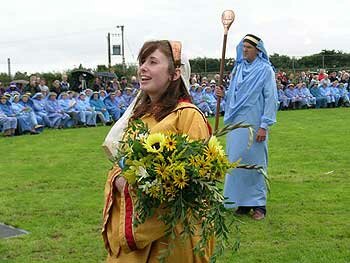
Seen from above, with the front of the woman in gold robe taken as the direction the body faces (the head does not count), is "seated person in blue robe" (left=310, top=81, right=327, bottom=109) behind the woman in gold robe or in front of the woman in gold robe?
behind

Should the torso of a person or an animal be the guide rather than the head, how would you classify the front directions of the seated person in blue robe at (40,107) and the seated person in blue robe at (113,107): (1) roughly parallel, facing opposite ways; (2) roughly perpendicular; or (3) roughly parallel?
roughly parallel

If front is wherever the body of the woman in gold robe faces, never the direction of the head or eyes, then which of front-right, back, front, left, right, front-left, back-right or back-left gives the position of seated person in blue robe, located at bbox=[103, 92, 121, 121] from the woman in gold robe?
back-right

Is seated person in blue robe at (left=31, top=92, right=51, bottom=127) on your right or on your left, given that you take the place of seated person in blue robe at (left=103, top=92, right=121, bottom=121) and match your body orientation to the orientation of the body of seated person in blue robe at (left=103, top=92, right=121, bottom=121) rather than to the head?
on your right

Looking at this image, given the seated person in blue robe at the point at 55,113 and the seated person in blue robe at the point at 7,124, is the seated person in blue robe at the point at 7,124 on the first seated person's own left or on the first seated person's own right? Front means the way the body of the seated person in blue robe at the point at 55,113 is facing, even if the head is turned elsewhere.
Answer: on the first seated person's own right

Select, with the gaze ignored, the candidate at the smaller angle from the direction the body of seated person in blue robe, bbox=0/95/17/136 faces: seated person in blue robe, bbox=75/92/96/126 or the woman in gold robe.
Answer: the woman in gold robe

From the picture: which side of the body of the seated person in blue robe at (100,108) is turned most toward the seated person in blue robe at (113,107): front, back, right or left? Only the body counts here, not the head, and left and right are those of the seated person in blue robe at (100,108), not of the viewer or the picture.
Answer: left

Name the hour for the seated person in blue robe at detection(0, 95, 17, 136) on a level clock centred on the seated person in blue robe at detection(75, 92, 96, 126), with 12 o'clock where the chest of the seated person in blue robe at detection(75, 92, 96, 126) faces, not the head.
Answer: the seated person in blue robe at detection(0, 95, 17, 136) is roughly at 3 o'clock from the seated person in blue robe at detection(75, 92, 96, 126).

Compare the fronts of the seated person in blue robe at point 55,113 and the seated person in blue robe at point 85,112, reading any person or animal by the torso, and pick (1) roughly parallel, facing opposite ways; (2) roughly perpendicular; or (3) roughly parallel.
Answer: roughly parallel

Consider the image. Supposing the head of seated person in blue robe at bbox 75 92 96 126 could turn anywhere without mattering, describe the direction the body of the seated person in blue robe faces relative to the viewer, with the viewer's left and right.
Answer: facing the viewer and to the right of the viewer

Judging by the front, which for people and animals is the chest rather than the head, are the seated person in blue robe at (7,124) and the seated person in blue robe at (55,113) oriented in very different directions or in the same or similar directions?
same or similar directions

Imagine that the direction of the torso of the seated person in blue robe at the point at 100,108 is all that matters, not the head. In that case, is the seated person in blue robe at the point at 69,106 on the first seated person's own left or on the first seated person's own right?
on the first seated person's own right

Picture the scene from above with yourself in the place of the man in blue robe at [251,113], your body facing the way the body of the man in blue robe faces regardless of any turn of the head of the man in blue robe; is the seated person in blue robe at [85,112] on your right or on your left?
on your right

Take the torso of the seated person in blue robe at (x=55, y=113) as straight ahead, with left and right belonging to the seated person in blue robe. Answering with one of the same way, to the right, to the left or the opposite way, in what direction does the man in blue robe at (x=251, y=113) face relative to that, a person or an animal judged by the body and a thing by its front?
to the right

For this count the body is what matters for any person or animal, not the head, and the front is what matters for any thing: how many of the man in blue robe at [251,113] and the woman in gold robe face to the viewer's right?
0

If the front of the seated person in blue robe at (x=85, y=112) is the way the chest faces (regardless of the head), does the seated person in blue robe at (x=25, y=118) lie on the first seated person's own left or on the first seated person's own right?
on the first seated person's own right

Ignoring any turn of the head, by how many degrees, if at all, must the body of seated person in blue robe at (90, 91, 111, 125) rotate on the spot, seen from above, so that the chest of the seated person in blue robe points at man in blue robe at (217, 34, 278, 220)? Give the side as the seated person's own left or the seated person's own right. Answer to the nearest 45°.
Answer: approximately 45° to the seated person's own right

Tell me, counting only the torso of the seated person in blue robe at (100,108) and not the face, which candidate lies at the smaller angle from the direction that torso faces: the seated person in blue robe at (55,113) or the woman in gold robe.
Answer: the woman in gold robe

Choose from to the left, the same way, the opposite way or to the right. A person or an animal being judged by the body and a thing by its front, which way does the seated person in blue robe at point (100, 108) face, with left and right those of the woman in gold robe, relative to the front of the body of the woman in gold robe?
to the left
